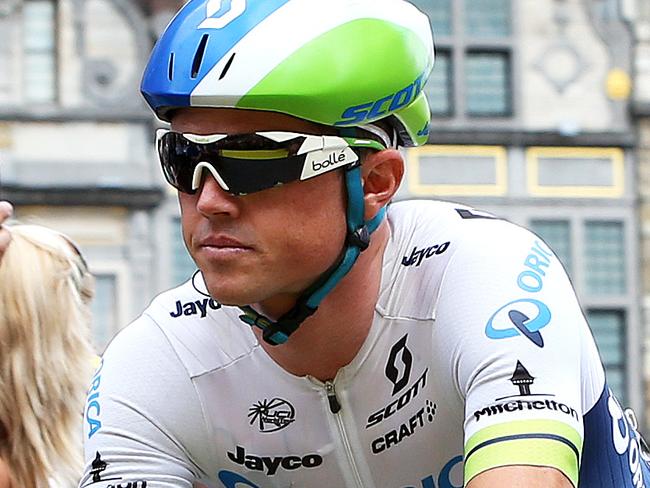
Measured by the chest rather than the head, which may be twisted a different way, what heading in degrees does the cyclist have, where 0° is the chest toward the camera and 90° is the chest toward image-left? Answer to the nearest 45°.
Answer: approximately 45°

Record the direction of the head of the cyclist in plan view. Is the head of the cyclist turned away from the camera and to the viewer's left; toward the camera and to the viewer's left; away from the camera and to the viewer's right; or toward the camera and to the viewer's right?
toward the camera and to the viewer's left
